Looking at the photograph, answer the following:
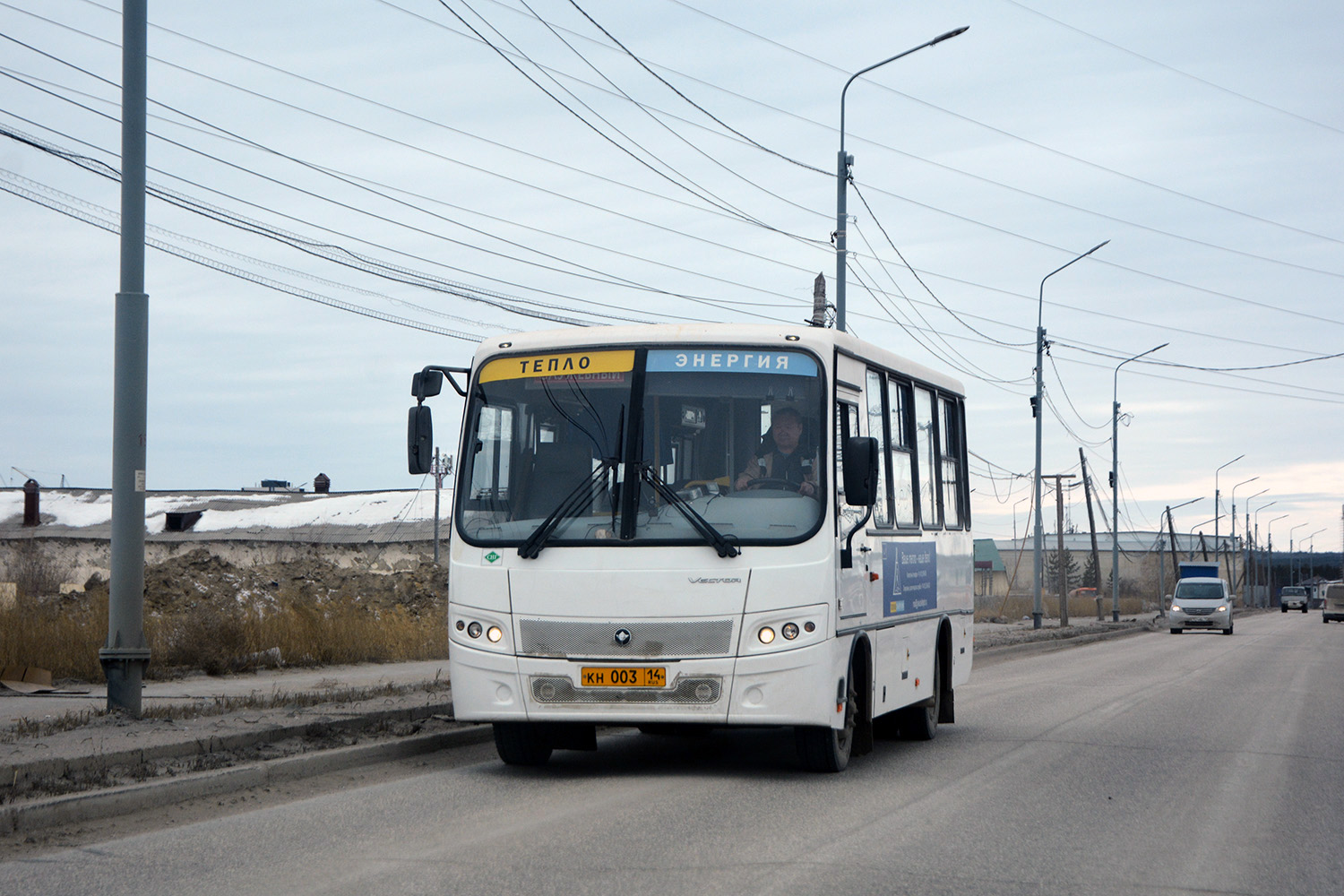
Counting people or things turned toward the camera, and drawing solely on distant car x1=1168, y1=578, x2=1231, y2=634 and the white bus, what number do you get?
2

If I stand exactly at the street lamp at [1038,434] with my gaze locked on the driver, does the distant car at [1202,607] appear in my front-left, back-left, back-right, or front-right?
back-left

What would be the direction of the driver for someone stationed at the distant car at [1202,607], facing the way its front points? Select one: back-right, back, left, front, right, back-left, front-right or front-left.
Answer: front

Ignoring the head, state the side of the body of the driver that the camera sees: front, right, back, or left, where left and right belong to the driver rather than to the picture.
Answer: front

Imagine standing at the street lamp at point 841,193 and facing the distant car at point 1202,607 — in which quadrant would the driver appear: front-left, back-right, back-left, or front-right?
back-right

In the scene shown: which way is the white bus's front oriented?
toward the camera

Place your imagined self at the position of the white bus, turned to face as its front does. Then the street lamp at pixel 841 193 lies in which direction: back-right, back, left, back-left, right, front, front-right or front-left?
back
